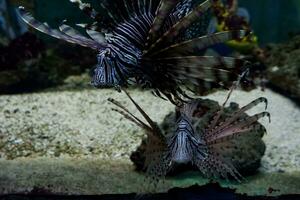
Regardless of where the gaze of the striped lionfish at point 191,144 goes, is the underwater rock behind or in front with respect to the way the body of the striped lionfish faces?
behind

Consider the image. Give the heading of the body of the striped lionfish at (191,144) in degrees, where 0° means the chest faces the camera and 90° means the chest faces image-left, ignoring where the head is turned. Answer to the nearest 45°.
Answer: approximately 0°
